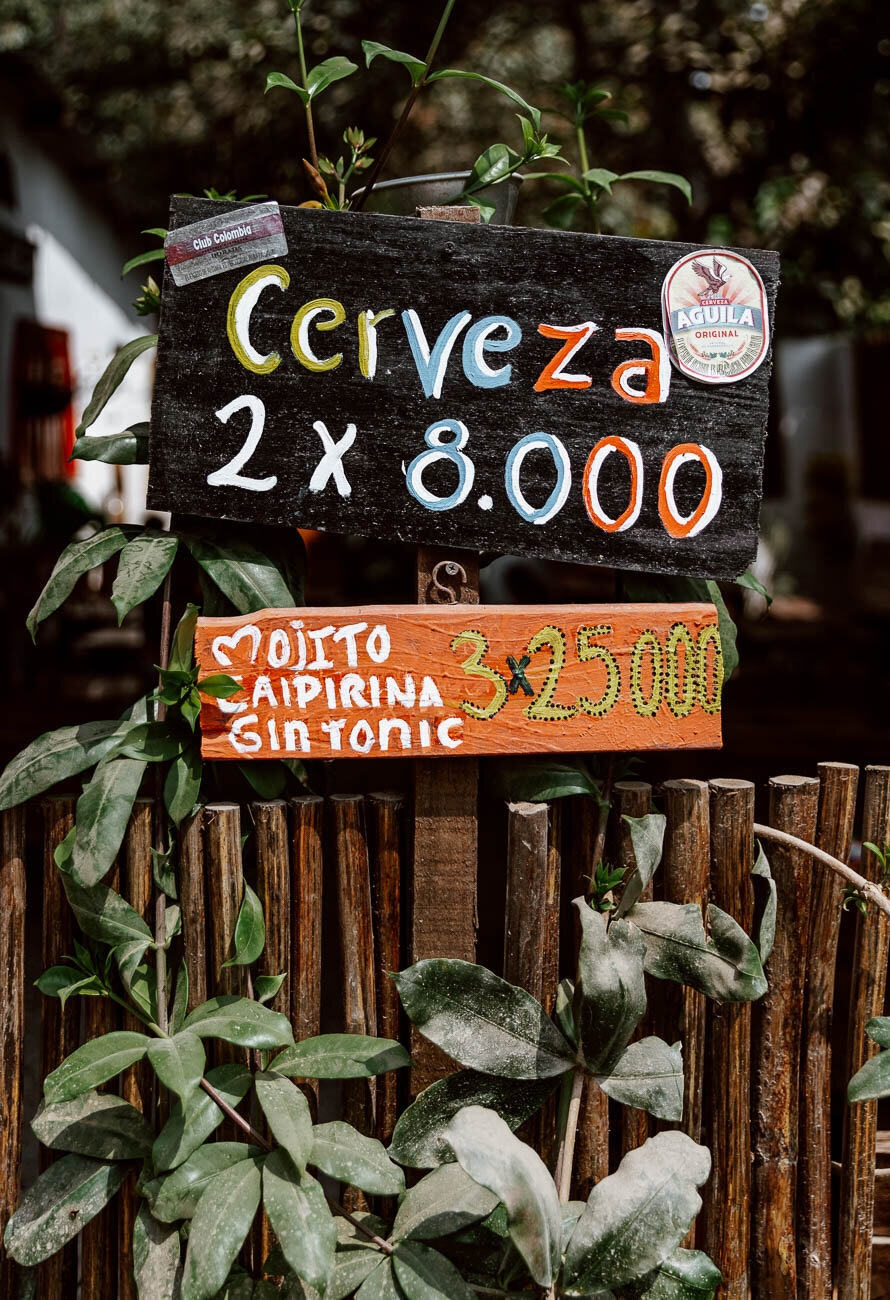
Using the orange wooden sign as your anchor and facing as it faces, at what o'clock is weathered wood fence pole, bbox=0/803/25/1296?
The weathered wood fence pole is roughly at 3 o'clock from the orange wooden sign.

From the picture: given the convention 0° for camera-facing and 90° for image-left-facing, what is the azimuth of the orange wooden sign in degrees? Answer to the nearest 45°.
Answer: approximately 0°

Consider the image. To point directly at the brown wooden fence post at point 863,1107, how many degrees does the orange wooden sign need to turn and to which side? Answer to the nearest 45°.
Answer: approximately 90° to its left

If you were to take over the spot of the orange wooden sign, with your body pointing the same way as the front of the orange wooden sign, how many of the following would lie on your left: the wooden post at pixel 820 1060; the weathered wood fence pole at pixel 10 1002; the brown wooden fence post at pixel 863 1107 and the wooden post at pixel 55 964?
2

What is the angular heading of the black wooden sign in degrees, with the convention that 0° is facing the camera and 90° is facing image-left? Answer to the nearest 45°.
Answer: approximately 0°

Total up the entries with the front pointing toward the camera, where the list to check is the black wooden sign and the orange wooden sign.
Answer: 2
